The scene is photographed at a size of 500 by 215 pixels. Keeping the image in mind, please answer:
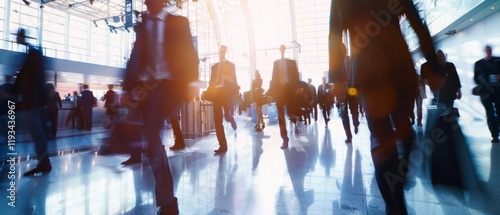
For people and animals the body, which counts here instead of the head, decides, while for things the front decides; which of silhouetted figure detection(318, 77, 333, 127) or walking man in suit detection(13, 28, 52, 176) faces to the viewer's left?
the walking man in suit

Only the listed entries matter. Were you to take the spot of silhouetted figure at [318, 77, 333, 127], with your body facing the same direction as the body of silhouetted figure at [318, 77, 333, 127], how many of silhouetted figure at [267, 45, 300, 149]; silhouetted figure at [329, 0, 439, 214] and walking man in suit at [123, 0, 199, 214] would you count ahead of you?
3

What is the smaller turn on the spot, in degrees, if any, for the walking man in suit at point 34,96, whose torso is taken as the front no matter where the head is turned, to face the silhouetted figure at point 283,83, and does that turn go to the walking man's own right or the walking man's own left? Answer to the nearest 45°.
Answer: approximately 180°

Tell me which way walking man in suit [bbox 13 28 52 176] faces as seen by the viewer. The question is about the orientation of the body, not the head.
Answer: to the viewer's left

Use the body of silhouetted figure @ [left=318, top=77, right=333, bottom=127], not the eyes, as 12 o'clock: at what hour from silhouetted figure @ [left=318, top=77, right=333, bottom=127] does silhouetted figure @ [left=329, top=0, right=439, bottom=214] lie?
silhouetted figure @ [left=329, top=0, right=439, bottom=214] is roughly at 12 o'clock from silhouetted figure @ [left=318, top=77, right=333, bottom=127].
